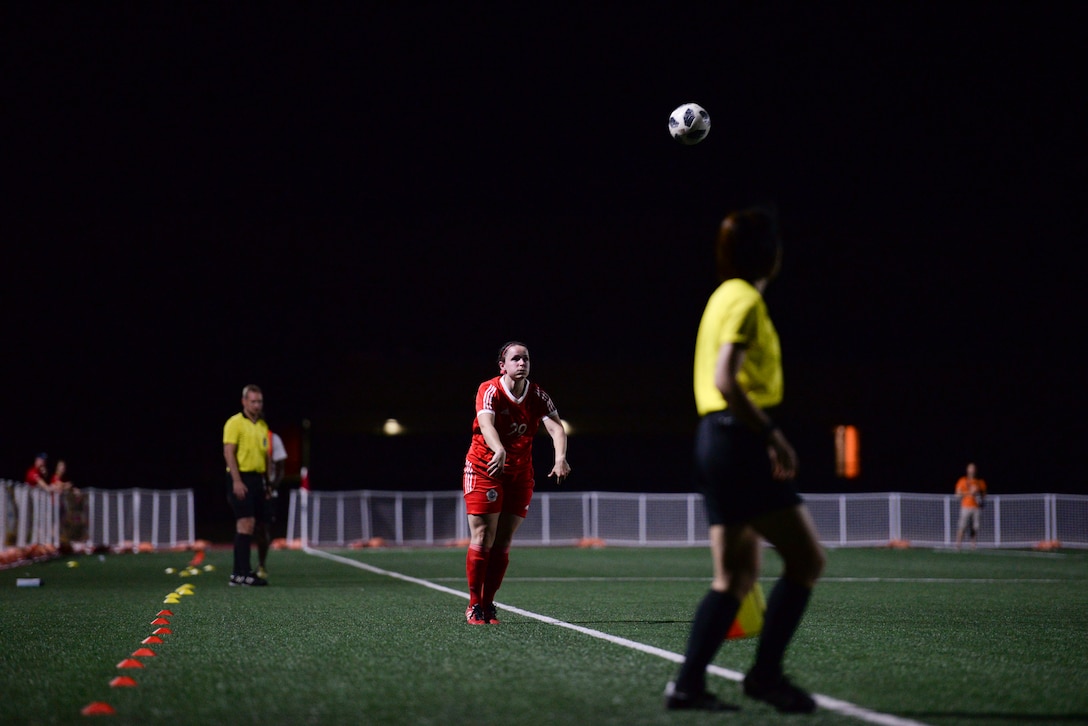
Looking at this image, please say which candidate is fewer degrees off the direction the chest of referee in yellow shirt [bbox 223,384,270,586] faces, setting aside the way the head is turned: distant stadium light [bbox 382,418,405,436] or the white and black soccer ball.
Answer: the white and black soccer ball

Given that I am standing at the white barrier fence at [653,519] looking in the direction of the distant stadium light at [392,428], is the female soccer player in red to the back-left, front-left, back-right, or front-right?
back-left

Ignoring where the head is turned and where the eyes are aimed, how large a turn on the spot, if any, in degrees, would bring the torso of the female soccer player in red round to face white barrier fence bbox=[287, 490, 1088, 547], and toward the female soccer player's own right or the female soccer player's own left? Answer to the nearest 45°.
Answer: approximately 135° to the female soccer player's own left
